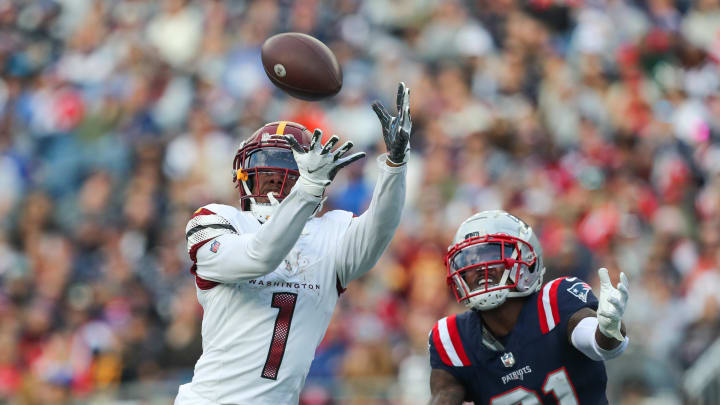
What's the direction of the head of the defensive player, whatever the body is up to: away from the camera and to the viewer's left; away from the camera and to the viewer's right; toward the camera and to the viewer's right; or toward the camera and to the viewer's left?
toward the camera and to the viewer's left

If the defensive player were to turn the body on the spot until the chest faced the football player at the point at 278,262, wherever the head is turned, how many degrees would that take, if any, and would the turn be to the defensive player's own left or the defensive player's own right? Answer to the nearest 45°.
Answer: approximately 90° to the defensive player's own right

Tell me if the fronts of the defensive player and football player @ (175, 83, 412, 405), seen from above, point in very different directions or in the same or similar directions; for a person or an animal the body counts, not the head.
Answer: same or similar directions

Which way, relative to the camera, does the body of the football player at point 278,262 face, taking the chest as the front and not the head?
toward the camera

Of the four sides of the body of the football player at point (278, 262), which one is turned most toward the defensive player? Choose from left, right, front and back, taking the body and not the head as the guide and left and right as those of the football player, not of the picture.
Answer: left

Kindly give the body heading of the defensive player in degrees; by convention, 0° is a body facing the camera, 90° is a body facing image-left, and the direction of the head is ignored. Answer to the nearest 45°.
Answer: approximately 0°

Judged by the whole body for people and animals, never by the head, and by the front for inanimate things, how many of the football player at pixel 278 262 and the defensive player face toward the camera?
2
